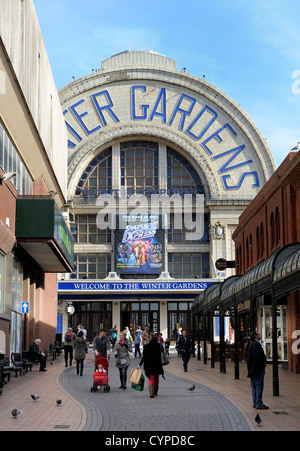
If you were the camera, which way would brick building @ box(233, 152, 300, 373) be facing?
facing to the left of the viewer

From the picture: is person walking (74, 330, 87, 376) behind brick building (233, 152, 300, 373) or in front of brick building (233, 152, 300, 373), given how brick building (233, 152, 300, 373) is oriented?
in front

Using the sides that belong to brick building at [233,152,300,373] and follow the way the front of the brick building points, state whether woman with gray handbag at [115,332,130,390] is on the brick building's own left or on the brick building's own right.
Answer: on the brick building's own left
